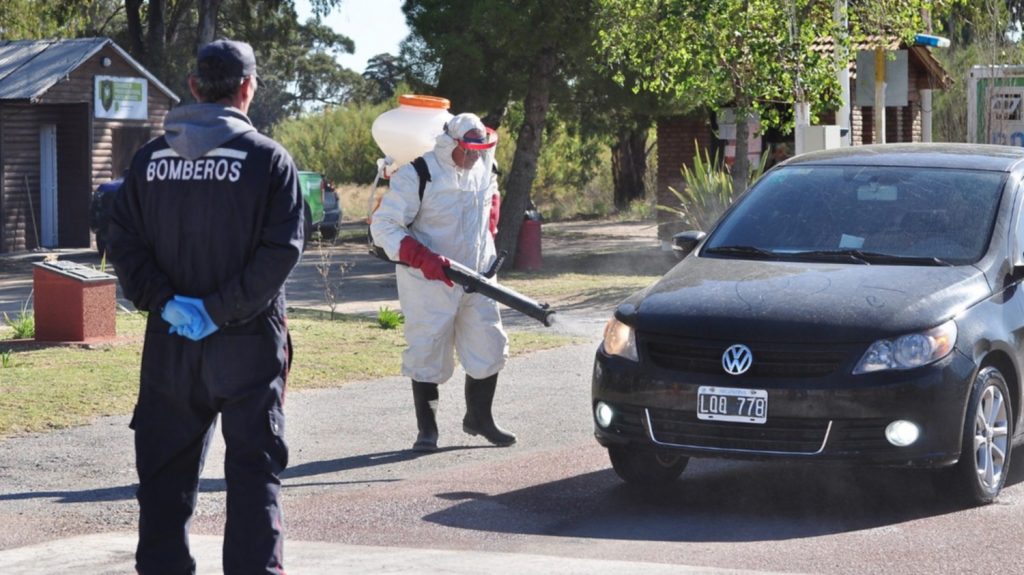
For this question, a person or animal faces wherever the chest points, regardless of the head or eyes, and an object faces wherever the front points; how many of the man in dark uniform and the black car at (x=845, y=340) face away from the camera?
1

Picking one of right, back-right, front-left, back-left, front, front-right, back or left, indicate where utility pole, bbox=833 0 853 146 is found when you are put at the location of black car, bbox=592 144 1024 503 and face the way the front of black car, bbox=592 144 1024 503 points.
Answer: back-right

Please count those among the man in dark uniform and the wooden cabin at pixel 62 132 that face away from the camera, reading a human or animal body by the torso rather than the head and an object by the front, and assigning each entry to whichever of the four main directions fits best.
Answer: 1

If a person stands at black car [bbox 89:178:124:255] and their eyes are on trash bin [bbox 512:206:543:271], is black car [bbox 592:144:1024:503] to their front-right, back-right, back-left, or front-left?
front-right

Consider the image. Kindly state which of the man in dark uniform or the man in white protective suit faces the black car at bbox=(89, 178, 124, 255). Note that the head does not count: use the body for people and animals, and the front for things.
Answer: the man in dark uniform

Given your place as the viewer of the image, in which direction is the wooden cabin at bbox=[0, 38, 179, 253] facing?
facing the viewer and to the right of the viewer

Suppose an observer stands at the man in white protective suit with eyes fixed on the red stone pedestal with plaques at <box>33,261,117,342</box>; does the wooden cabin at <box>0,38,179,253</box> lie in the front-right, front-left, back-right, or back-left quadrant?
front-right

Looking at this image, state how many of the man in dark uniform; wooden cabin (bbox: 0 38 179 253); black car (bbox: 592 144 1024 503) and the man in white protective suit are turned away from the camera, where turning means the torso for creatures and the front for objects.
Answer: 1

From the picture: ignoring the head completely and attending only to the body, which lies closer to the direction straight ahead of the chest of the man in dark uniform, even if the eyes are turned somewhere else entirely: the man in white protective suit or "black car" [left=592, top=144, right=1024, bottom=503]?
the man in white protective suit

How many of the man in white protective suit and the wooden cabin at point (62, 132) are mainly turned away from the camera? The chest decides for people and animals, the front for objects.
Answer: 0

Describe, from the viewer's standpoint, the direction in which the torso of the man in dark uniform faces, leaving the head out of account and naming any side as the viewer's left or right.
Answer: facing away from the viewer
